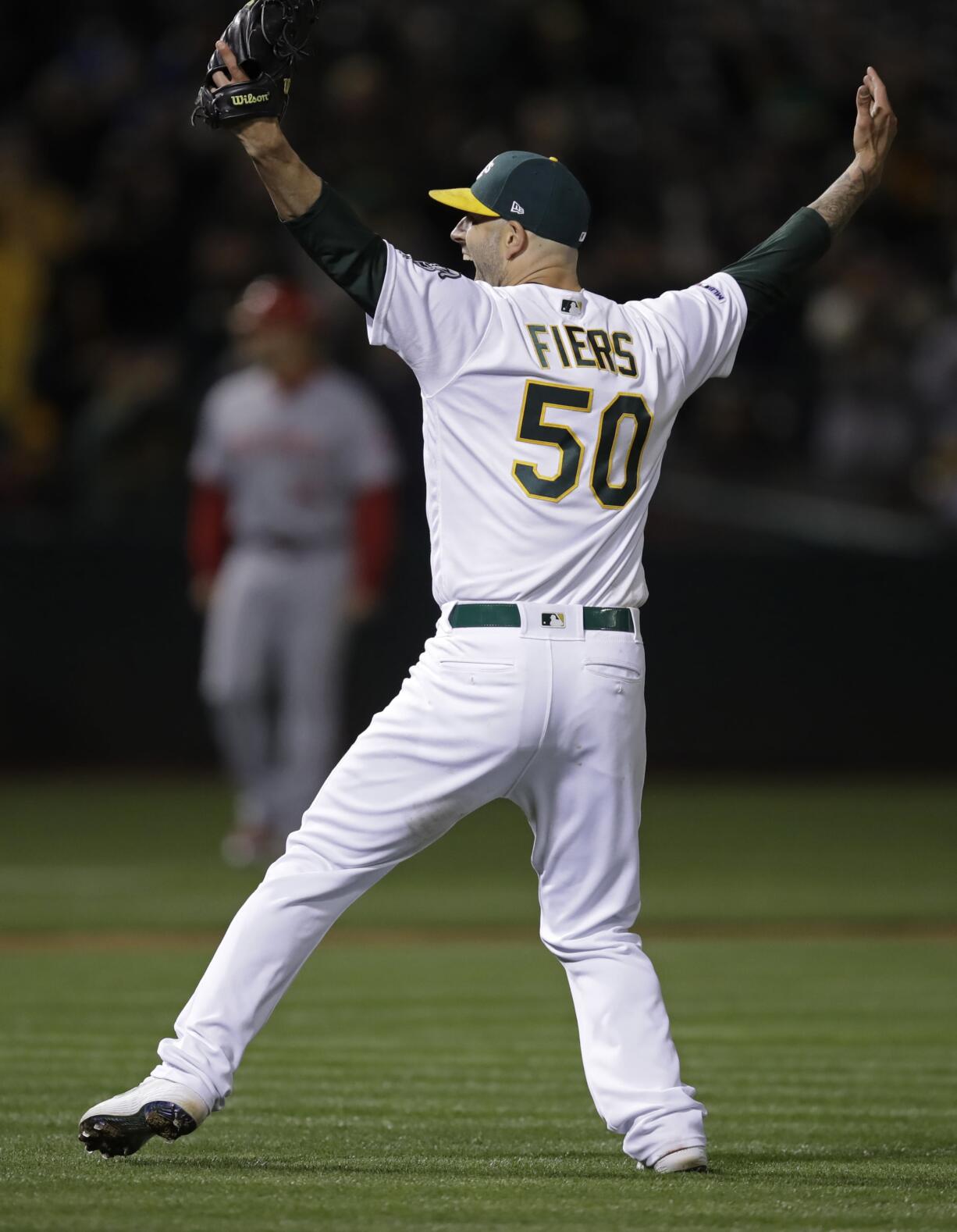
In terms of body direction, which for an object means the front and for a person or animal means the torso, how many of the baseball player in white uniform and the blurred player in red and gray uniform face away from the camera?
1

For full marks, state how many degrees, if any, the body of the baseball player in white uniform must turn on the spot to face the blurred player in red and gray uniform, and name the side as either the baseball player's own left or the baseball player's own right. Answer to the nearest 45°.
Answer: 0° — they already face them

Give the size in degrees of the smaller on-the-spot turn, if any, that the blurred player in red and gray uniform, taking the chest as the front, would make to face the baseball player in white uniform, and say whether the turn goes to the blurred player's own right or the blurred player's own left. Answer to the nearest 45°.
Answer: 0° — they already face them

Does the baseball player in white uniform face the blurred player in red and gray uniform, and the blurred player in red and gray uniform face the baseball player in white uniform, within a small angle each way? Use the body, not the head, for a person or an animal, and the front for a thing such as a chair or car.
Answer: yes

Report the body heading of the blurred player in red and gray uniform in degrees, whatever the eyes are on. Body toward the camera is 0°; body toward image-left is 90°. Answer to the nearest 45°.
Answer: approximately 0°

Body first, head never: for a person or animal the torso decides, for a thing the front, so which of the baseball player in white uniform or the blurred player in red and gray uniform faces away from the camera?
the baseball player in white uniform

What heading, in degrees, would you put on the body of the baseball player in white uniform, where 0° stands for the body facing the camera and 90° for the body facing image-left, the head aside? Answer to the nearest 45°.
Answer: approximately 180°

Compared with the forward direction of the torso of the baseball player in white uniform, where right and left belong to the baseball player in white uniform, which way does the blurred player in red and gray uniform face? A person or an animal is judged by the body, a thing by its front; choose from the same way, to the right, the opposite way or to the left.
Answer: the opposite way
